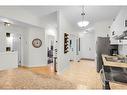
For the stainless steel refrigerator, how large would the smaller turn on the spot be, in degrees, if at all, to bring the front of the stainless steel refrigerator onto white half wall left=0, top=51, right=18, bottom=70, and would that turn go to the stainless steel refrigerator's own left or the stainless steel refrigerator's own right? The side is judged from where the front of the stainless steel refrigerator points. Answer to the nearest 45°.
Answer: approximately 45° to the stainless steel refrigerator's own right
